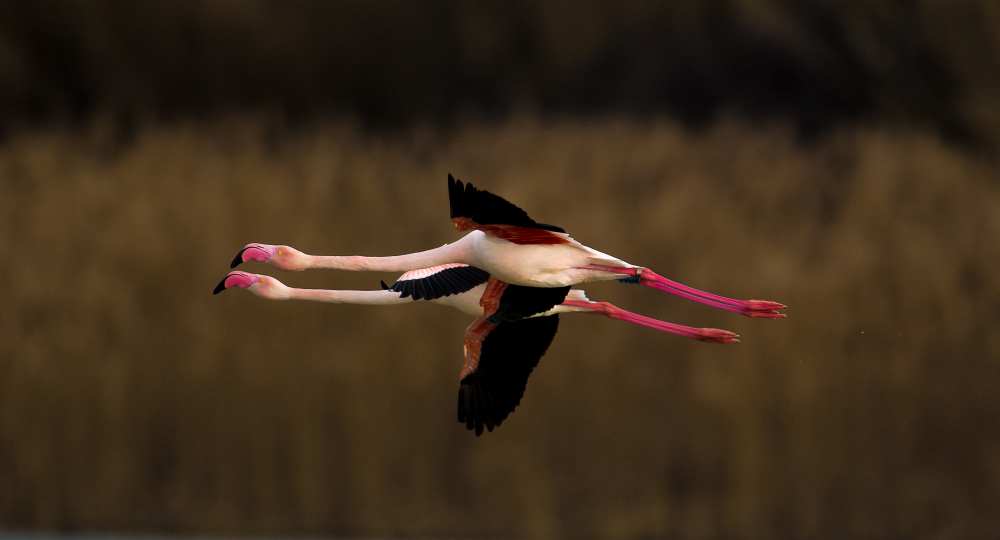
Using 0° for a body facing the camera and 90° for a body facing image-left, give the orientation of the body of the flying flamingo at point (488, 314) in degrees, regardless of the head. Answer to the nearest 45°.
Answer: approximately 90°

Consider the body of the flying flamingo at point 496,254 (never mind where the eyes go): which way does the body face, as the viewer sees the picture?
to the viewer's left

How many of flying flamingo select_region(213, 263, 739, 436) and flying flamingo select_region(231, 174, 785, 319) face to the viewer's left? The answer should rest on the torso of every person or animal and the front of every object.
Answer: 2
